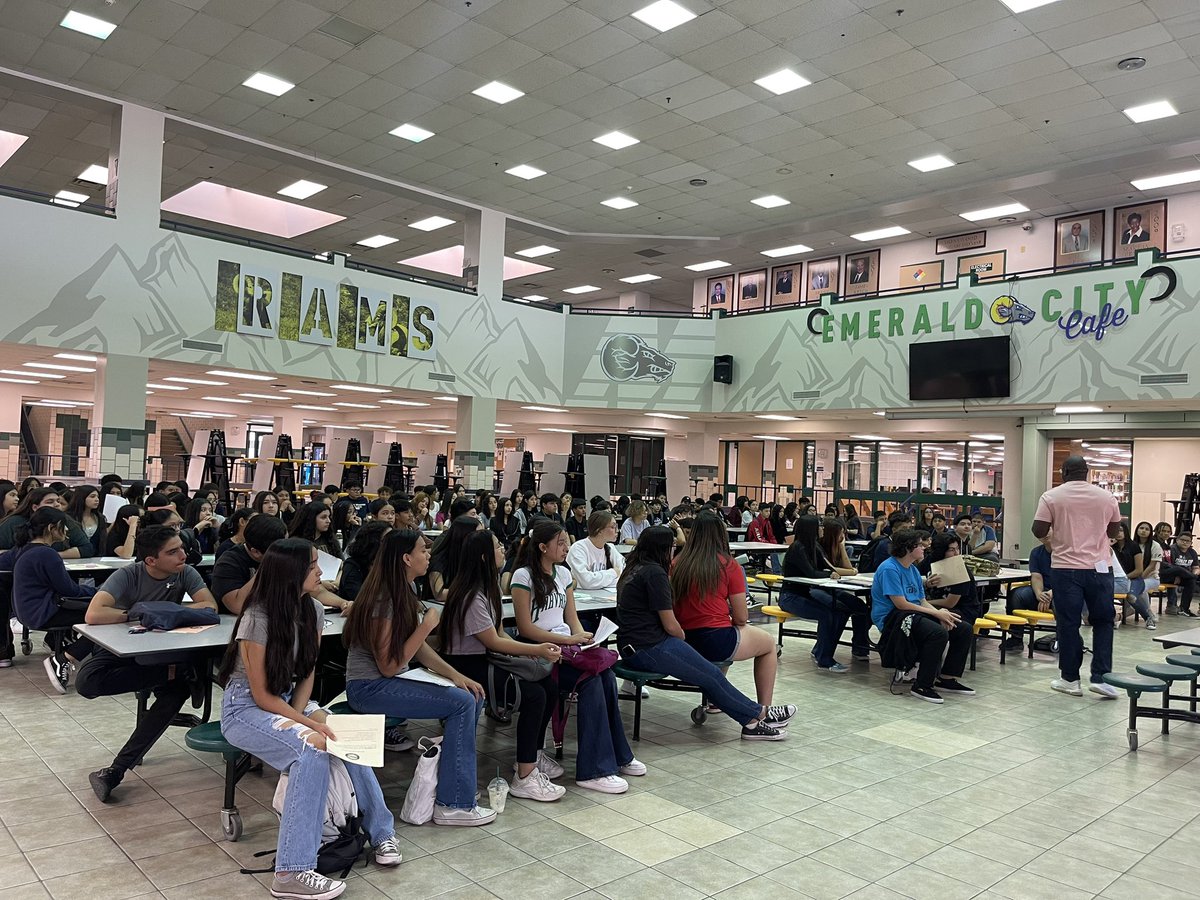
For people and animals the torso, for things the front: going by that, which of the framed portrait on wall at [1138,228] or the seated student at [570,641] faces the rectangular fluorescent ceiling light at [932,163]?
the framed portrait on wall

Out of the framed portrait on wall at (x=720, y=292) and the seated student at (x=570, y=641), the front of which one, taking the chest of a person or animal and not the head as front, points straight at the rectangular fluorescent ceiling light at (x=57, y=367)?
the framed portrait on wall

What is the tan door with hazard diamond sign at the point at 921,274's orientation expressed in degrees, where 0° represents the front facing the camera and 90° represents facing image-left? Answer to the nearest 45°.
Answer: approximately 45°

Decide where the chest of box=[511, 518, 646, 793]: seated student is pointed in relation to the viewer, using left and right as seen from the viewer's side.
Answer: facing the viewer and to the right of the viewer

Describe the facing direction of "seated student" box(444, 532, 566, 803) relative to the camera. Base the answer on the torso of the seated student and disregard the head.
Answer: to the viewer's right

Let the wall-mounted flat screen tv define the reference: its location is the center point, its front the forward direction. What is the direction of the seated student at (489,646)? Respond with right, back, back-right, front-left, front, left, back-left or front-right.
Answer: front

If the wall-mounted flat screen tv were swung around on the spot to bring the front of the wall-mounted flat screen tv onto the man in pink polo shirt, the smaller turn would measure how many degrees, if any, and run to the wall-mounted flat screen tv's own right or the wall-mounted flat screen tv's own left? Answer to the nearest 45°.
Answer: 0° — it already faces them

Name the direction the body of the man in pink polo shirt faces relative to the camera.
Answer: away from the camera

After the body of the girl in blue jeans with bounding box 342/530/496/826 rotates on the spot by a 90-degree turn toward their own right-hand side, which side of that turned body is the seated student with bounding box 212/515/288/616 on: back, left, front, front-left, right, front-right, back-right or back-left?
back-right

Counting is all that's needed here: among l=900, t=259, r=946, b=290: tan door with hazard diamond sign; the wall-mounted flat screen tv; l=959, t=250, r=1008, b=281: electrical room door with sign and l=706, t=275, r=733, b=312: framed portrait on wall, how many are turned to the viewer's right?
0

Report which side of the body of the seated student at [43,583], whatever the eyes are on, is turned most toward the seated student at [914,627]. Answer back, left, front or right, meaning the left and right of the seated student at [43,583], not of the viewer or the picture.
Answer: front
